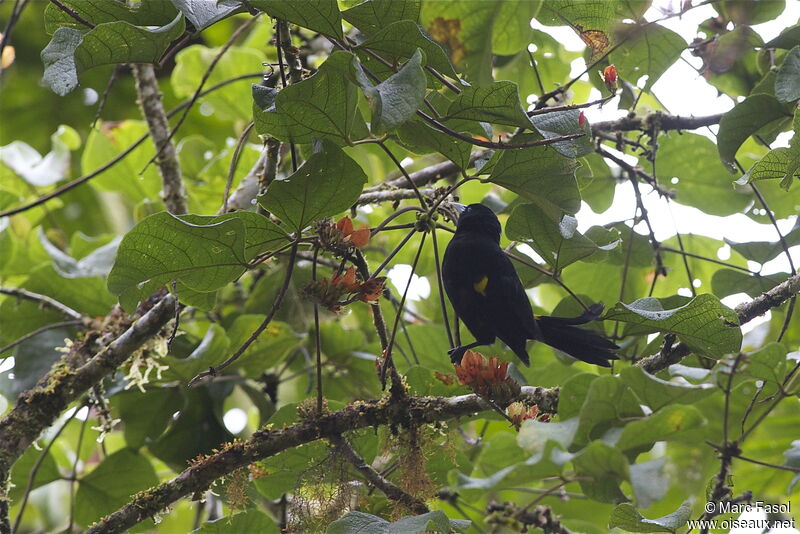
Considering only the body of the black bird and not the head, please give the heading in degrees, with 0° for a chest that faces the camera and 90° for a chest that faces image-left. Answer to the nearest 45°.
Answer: approximately 90°
